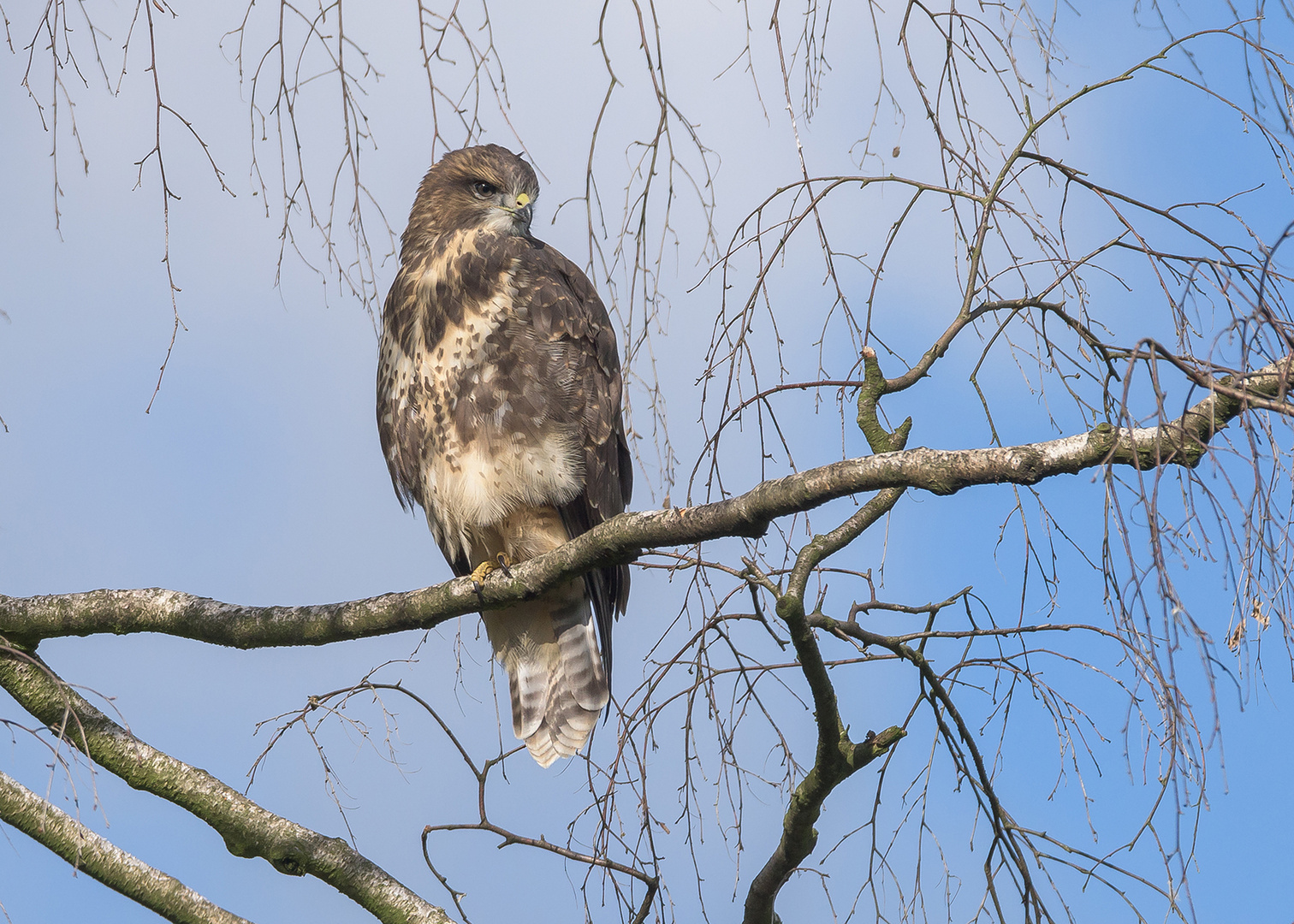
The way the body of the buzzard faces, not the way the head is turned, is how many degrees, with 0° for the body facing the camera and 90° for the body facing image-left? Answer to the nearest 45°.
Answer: approximately 45°

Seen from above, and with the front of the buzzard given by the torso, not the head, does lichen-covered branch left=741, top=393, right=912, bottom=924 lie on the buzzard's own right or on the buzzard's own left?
on the buzzard's own left
